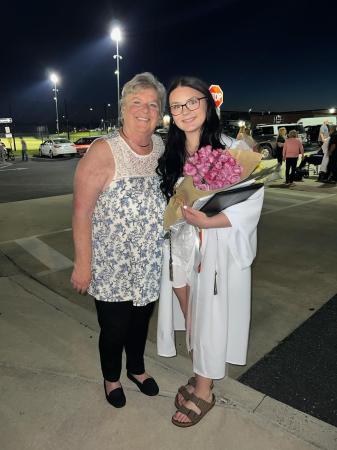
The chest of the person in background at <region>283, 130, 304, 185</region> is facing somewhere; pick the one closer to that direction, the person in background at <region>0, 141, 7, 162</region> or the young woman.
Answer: the person in background

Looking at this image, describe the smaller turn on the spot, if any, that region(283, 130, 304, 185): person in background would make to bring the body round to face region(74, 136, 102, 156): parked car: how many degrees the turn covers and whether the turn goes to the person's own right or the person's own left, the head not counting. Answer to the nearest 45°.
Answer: approximately 45° to the person's own left

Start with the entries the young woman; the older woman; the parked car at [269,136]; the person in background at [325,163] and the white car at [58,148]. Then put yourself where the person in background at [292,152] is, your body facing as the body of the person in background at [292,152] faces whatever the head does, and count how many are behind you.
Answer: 2

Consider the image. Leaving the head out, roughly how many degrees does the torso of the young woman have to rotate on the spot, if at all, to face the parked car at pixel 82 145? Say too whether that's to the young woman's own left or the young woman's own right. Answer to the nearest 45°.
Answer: approximately 135° to the young woman's own right

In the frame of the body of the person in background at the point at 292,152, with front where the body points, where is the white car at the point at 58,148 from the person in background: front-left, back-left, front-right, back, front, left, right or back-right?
front-left

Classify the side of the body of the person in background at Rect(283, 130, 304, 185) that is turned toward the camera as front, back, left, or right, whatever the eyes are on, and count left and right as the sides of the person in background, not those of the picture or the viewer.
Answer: back

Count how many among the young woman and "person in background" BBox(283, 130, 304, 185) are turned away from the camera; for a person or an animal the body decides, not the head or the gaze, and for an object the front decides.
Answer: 1

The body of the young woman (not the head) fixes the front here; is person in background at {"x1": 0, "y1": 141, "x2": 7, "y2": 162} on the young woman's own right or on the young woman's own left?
on the young woman's own right
